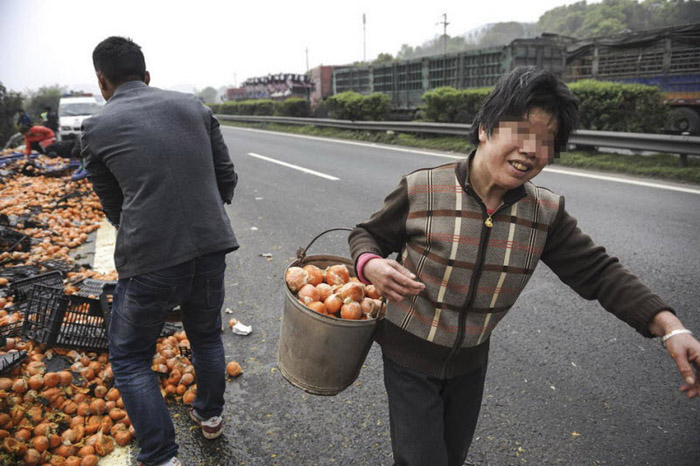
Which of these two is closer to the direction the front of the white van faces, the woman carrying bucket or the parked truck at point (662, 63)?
the woman carrying bucket

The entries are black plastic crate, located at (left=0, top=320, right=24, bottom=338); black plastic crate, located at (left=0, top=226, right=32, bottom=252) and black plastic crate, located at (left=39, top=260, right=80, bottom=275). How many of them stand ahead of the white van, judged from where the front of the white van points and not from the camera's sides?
3

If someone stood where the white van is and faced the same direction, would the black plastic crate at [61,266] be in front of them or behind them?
in front

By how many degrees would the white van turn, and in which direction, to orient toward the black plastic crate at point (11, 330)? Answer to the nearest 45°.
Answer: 0° — it already faces it

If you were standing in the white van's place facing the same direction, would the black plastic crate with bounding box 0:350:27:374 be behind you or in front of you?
in front

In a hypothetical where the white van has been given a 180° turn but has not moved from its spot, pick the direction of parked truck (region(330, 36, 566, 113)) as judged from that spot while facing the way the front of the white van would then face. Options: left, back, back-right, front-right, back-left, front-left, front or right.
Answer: back-right

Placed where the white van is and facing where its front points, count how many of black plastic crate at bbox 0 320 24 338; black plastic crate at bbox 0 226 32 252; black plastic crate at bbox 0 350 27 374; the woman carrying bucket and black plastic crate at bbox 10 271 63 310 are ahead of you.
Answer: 5

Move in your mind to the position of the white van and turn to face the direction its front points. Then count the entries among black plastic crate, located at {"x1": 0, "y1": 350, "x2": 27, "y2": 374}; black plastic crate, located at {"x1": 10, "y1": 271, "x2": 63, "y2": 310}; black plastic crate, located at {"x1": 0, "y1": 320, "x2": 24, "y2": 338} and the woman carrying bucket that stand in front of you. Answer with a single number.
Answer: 4

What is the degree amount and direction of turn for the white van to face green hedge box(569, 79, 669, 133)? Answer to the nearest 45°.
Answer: approximately 45° to its left

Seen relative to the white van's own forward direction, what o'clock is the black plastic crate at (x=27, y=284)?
The black plastic crate is roughly at 12 o'clock from the white van.

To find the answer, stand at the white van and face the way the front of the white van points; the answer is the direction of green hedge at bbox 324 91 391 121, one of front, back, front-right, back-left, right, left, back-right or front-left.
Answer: front-left

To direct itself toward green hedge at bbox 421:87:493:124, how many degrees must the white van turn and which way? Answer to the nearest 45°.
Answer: approximately 45° to its left

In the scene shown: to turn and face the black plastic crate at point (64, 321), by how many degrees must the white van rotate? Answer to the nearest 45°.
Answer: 0° — it already faces it

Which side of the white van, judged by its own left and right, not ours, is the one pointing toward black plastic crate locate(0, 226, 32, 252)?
front

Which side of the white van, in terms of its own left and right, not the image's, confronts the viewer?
front

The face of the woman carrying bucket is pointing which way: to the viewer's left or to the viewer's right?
to the viewer's right

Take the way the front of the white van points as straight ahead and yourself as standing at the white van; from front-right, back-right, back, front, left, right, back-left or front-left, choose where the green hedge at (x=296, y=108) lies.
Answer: left

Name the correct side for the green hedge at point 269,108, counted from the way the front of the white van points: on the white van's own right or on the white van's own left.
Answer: on the white van's own left

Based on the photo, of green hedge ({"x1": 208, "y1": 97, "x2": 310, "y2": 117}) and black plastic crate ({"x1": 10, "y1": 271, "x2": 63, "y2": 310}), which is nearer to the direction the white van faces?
the black plastic crate

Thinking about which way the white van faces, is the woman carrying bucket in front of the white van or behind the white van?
in front
